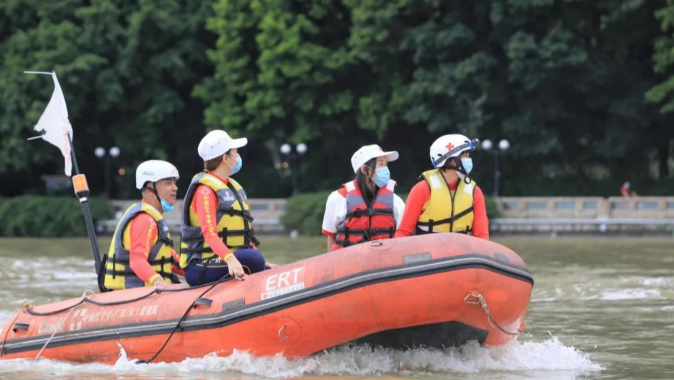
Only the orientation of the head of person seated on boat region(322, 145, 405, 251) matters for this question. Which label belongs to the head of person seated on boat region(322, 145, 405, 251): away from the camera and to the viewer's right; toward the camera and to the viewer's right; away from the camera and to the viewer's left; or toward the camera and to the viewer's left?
toward the camera and to the viewer's right

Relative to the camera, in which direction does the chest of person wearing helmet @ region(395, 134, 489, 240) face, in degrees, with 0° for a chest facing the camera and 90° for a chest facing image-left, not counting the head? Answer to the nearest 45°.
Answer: approximately 315°

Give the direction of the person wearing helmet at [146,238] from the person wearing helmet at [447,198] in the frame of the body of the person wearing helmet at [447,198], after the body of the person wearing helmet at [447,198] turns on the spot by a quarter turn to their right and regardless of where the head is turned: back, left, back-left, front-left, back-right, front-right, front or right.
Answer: front-right

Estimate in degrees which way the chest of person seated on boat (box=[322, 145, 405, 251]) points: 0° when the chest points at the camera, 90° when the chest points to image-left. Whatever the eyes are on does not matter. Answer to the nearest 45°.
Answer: approximately 315°

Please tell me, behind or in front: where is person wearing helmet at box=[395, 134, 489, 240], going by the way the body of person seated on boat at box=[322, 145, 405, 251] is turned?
in front

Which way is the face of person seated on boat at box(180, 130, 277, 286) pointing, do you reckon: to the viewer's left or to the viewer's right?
to the viewer's right

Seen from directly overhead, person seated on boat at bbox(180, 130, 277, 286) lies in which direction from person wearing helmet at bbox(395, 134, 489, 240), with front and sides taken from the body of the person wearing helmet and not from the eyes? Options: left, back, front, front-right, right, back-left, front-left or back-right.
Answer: back-right

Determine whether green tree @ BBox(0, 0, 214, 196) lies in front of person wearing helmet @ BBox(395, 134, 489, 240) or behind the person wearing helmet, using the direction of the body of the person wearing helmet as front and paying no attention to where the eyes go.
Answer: behind

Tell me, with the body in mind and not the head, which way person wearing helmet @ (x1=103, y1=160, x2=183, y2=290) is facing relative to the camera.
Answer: to the viewer's right

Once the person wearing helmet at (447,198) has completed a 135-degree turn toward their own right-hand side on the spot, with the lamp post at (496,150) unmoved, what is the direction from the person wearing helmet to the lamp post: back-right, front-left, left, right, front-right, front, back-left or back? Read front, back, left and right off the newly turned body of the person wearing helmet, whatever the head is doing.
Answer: right

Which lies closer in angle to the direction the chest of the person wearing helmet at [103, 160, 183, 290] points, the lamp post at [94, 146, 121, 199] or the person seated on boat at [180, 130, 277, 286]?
the person seated on boat
